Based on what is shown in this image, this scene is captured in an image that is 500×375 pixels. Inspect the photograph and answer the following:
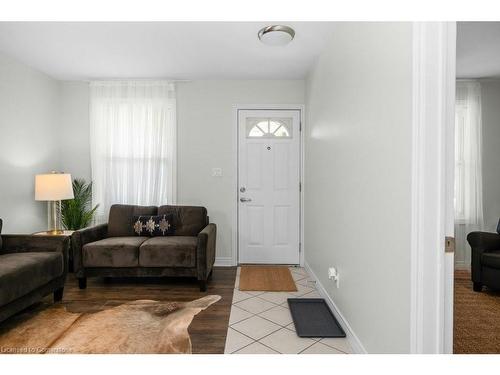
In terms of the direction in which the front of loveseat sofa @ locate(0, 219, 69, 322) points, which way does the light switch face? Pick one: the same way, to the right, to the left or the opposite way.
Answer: to the right

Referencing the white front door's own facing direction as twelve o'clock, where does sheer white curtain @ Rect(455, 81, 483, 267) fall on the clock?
The sheer white curtain is roughly at 9 o'clock from the white front door.

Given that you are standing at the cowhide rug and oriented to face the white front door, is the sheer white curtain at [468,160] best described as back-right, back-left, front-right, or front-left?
front-right

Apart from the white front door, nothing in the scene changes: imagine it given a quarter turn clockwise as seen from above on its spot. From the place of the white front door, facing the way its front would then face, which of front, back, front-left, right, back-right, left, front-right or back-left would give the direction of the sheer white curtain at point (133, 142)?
front

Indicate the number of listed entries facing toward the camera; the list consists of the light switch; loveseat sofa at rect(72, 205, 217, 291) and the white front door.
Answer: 3

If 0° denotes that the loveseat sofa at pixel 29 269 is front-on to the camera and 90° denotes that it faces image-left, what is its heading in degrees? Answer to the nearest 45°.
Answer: approximately 315°

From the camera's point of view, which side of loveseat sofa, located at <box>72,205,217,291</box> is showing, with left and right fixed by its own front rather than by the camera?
front

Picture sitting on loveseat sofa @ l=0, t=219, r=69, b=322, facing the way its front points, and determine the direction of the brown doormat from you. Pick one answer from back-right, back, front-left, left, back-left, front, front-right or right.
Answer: front-left

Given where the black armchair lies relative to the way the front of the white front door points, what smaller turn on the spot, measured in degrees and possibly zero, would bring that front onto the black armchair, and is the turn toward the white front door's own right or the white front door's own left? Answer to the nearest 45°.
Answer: approximately 45° to the white front door's own left

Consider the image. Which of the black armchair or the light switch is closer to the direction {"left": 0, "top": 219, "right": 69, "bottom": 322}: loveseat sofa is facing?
the black armchair

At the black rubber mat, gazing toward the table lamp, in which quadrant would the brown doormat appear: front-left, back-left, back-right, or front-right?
front-right

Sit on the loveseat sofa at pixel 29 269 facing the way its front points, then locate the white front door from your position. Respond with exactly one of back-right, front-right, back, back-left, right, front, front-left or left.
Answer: front-left

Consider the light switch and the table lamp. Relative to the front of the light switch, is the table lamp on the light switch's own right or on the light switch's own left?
on the light switch's own right

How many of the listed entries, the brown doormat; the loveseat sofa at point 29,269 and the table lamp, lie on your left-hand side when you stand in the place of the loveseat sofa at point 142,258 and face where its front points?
1

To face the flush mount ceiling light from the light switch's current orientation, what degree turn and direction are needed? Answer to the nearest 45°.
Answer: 0° — it already faces it

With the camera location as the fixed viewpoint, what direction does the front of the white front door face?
facing the viewer

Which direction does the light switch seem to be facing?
toward the camera

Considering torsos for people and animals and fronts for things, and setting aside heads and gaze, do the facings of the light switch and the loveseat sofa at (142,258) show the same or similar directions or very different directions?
same or similar directions

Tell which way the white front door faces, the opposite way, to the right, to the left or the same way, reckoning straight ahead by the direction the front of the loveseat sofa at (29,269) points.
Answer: to the right

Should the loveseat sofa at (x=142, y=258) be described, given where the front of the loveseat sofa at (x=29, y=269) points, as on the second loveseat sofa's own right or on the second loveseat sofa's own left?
on the second loveseat sofa's own left
